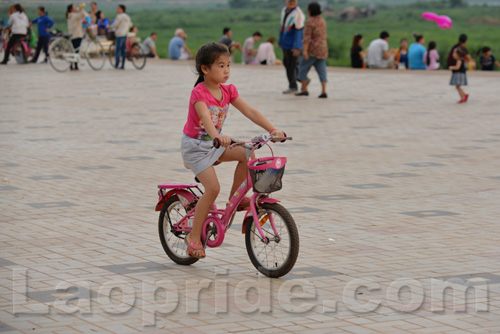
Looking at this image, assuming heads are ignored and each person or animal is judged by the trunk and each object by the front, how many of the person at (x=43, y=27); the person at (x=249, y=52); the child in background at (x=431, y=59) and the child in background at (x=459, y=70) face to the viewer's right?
1

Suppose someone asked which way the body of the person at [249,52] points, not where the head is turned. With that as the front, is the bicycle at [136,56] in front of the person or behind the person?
behind

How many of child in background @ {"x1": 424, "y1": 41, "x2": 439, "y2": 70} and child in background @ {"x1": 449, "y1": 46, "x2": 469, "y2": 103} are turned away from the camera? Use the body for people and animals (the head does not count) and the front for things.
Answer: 1

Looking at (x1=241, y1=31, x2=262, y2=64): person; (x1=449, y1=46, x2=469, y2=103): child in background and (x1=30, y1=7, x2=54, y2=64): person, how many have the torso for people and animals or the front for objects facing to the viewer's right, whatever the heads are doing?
1

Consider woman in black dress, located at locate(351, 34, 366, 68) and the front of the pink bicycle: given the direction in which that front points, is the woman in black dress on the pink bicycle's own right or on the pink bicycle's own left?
on the pink bicycle's own left

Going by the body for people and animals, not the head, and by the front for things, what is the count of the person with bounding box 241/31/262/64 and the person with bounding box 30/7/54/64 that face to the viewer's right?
1
